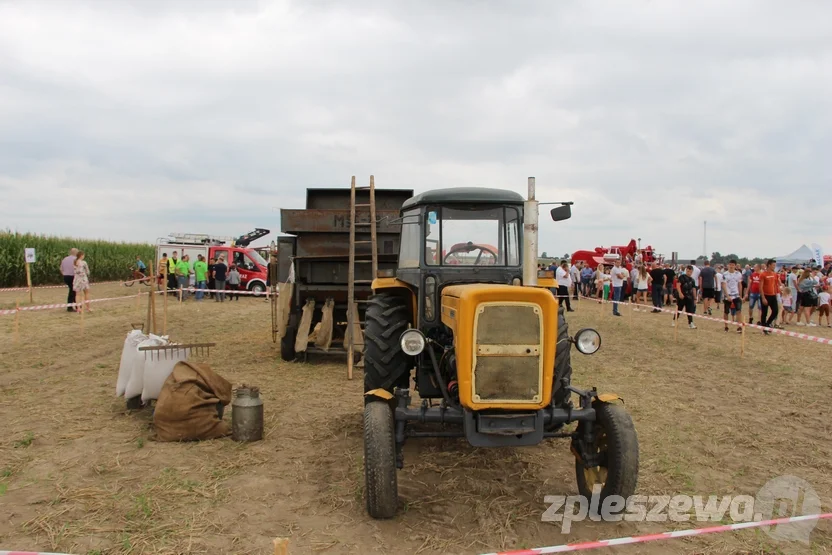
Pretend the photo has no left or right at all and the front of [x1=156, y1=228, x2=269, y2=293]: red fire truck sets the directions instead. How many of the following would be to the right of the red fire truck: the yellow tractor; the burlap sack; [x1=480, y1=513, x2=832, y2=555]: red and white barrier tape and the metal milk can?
4

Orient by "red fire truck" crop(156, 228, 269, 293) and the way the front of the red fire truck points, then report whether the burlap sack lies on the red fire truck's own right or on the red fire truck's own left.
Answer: on the red fire truck's own right

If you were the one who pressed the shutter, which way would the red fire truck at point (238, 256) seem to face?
facing to the right of the viewer

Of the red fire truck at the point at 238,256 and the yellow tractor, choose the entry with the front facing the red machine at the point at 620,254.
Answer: the red fire truck
